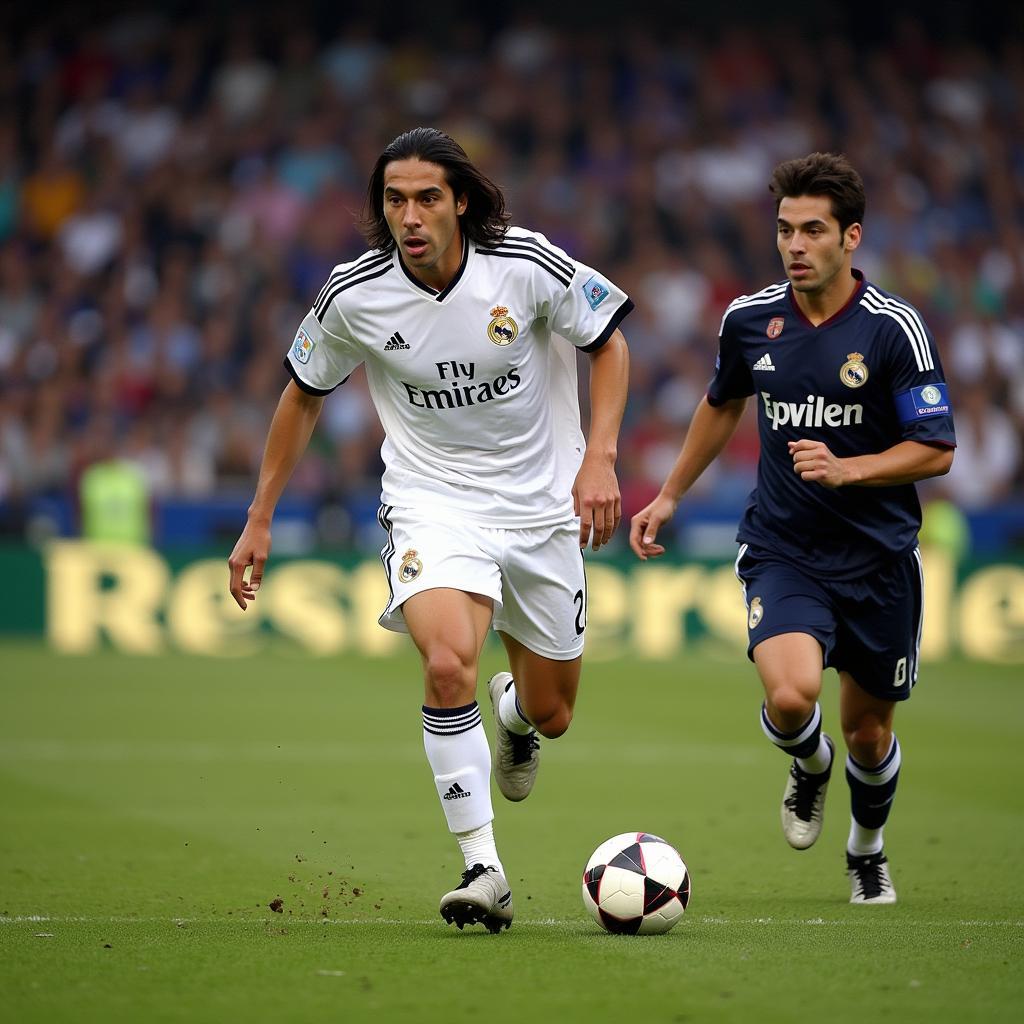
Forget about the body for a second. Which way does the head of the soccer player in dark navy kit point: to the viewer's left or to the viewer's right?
to the viewer's left

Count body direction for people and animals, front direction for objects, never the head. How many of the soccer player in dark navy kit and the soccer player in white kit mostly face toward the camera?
2

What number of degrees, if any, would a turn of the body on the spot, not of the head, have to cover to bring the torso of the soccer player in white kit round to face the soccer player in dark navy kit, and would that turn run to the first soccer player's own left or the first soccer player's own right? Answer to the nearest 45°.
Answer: approximately 90° to the first soccer player's own left

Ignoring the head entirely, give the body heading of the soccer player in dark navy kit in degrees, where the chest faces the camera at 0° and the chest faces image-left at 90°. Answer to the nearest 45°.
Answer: approximately 0°

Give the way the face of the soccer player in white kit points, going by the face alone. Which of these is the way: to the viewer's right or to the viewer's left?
to the viewer's left
